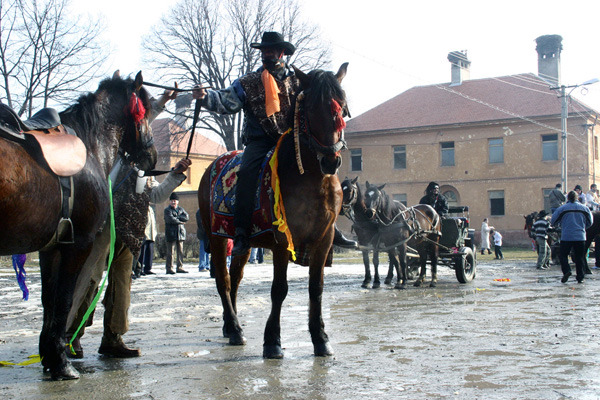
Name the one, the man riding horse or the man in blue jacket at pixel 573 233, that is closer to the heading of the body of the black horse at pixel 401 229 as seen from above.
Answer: the man riding horse

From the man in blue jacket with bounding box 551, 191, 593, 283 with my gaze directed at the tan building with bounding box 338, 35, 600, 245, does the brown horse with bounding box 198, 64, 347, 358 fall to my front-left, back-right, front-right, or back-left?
back-left

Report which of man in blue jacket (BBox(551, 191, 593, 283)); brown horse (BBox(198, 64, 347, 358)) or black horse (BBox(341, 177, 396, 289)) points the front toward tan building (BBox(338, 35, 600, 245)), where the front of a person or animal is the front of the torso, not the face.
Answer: the man in blue jacket

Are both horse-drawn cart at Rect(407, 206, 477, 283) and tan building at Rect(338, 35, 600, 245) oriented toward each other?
no

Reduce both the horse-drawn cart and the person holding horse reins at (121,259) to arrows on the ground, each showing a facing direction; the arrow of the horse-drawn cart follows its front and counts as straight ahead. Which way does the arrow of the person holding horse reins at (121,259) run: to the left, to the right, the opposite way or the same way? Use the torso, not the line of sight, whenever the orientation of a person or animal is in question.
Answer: the opposite way

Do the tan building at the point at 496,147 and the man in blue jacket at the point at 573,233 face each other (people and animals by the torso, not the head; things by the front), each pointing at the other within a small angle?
yes

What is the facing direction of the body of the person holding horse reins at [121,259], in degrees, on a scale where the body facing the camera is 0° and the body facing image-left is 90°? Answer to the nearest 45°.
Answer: approximately 270°

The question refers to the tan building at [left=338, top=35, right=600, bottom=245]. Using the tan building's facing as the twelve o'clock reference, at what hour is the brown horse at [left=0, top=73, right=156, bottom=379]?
The brown horse is roughly at 12 o'clock from the tan building.

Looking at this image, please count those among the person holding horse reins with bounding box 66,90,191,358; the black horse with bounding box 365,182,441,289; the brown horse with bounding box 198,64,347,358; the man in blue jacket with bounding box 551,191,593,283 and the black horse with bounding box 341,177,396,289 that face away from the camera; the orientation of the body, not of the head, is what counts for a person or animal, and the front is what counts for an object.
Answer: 1

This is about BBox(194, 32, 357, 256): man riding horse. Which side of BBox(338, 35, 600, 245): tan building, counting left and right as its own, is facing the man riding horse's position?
front

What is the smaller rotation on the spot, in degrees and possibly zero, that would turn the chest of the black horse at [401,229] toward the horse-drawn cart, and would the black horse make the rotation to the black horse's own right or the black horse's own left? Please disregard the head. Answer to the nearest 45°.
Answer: approximately 180°

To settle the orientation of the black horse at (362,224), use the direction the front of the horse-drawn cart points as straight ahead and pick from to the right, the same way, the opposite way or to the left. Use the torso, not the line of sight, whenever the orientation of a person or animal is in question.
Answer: the same way

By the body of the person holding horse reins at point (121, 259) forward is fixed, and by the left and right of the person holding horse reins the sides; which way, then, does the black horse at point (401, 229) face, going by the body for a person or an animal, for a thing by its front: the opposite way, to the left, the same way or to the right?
the opposite way

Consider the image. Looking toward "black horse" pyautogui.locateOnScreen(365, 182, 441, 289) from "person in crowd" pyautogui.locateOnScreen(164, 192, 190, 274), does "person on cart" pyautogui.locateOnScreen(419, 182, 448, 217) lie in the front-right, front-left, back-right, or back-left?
front-left

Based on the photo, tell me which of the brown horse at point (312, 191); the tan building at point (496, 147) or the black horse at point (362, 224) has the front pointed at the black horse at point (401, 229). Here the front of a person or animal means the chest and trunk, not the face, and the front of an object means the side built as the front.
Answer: the tan building

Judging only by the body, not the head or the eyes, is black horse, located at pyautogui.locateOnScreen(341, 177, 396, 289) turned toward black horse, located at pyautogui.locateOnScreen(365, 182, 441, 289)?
no

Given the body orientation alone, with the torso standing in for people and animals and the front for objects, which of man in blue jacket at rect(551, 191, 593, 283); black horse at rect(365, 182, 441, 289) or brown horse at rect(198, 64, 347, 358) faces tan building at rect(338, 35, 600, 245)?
the man in blue jacket

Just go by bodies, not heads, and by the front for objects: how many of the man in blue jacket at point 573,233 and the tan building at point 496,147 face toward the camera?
1

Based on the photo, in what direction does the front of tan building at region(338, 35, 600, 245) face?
toward the camera

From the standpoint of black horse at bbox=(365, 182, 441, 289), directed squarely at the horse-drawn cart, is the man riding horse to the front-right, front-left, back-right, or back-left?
back-right

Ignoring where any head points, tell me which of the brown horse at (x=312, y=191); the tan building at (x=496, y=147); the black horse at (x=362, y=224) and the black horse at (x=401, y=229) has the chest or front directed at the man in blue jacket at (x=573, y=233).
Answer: the tan building

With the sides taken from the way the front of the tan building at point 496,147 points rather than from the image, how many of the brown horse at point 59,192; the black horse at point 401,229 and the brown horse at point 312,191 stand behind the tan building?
0
